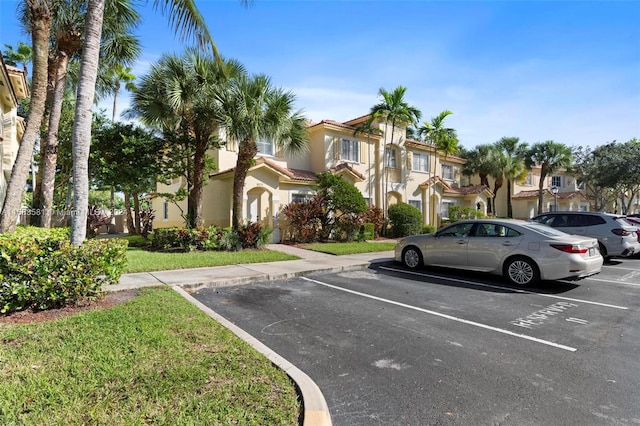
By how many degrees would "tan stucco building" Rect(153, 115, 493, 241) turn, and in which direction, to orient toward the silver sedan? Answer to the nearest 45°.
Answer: approximately 45° to its right

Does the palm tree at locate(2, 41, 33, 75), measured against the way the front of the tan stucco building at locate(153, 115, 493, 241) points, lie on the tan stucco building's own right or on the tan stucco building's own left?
on the tan stucco building's own right

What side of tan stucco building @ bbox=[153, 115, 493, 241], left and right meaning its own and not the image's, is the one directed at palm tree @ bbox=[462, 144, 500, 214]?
left

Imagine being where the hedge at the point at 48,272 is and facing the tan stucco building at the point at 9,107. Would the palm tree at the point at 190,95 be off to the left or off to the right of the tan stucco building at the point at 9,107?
right

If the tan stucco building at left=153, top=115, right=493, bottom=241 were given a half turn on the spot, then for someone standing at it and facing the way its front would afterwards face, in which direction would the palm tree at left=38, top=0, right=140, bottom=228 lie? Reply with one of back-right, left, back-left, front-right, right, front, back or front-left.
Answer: left

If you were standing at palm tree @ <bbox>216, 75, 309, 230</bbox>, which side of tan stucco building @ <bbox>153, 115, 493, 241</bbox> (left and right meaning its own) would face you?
right

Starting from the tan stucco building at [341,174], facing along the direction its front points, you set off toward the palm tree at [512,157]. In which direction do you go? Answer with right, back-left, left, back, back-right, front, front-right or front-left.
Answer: left

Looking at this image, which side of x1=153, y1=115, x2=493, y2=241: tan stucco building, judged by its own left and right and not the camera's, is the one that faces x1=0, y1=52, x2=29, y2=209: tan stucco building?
right

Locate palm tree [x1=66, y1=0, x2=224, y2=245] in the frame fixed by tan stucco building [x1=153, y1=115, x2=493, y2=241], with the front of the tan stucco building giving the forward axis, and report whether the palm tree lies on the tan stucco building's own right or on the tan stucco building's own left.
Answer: on the tan stucco building's own right

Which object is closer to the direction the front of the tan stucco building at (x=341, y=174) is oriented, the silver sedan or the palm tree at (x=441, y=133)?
the silver sedan
